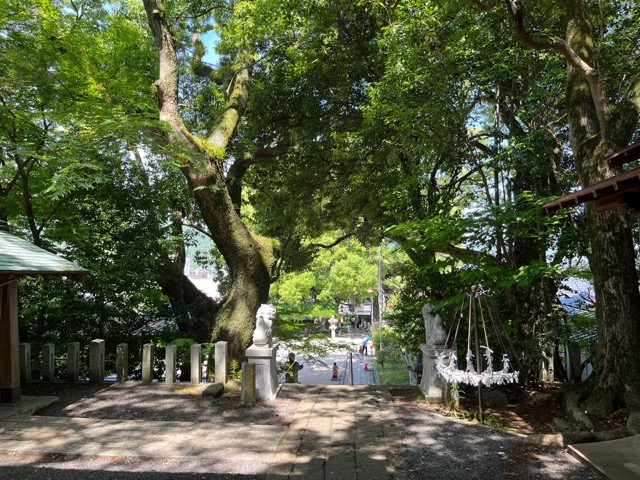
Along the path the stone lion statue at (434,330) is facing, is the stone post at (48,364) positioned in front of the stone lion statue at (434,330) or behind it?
in front

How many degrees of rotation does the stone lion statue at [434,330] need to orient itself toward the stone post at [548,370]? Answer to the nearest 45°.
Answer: approximately 135° to its right

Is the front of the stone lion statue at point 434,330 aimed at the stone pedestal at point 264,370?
yes

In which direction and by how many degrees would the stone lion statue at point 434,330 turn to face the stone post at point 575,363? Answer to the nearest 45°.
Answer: approximately 135° to its right

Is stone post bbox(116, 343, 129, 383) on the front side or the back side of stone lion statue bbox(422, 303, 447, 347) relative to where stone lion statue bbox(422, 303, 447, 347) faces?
on the front side

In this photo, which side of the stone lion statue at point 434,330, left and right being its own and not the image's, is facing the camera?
left
